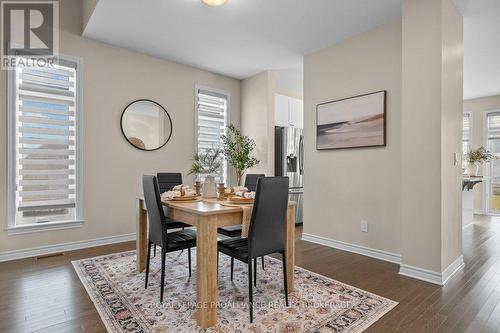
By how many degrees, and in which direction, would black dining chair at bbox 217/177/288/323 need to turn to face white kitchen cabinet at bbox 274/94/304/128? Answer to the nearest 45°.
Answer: approximately 45° to its right

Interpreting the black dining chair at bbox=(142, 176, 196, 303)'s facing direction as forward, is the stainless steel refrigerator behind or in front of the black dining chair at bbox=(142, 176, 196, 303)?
in front

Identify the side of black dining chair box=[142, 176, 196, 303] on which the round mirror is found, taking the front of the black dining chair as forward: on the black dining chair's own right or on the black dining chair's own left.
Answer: on the black dining chair's own left

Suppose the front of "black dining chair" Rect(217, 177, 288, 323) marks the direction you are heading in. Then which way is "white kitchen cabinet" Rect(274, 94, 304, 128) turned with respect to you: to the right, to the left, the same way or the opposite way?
the opposite way

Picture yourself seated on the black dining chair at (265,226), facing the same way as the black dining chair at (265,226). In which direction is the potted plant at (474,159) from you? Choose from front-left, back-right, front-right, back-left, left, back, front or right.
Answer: right

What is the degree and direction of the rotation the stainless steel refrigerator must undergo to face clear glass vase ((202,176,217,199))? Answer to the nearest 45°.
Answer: approximately 45° to its right

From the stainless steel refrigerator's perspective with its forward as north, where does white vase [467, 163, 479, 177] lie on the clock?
The white vase is roughly at 10 o'clock from the stainless steel refrigerator.

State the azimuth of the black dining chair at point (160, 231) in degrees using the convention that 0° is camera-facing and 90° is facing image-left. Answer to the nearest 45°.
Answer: approximately 225°

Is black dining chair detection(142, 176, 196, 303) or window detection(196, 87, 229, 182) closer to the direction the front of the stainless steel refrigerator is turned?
the black dining chair

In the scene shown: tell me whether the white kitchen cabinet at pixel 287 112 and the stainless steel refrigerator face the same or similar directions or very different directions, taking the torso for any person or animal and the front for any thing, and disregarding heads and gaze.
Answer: same or similar directions

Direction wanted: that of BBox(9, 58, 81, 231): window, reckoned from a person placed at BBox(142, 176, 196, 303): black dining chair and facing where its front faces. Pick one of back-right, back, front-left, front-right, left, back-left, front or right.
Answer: left

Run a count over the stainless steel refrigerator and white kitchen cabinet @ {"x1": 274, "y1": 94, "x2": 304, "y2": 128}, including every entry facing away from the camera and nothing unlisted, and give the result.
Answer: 0
